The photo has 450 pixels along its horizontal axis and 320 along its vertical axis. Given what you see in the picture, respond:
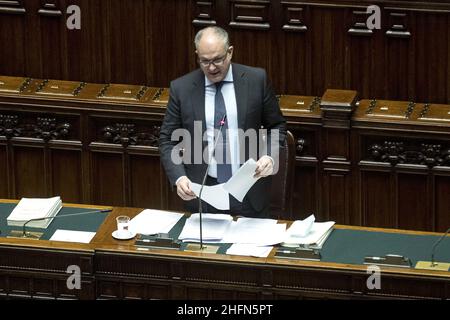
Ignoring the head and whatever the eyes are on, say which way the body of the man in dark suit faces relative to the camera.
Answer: toward the camera

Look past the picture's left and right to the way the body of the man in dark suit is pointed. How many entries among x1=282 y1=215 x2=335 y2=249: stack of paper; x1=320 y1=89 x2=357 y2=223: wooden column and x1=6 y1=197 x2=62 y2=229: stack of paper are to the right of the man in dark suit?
1

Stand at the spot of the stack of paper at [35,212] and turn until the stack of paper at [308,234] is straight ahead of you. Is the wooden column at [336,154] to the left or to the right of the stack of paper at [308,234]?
left

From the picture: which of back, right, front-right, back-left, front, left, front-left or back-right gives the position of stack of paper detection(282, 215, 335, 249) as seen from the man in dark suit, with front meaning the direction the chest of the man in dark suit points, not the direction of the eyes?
front-left

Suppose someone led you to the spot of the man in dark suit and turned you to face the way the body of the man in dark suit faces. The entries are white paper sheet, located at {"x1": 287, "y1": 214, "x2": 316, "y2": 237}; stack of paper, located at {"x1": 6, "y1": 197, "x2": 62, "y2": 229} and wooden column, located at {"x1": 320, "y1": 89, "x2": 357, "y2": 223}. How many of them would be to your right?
1

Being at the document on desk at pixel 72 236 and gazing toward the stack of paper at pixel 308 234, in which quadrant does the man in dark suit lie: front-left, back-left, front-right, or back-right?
front-left

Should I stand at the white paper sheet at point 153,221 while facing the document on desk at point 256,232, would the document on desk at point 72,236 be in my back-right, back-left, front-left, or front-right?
back-right

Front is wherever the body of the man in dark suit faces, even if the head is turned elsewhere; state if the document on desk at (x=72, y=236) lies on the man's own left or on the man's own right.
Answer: on the man's own right
